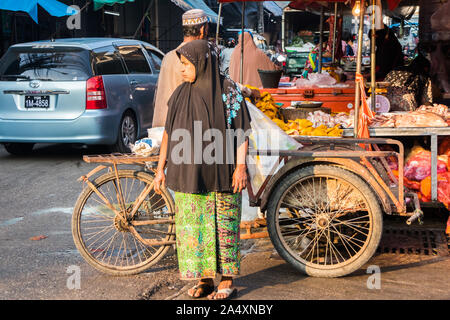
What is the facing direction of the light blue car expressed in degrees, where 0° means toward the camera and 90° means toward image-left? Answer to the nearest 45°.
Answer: approximately 225°

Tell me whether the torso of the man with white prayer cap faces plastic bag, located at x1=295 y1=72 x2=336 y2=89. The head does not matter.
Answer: yes

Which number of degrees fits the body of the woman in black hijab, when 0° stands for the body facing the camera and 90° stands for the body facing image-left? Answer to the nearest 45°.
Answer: approximately 45°

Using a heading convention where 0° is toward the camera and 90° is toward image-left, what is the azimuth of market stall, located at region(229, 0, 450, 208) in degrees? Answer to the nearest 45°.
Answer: approximately 0°

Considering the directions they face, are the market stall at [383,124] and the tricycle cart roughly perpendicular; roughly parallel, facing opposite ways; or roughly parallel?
roughly perpendicular

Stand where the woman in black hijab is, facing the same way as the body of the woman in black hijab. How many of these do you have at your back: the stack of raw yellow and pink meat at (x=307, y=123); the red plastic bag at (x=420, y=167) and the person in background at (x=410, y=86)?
3

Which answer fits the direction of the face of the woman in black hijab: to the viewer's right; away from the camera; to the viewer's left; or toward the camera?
to the viewer's left

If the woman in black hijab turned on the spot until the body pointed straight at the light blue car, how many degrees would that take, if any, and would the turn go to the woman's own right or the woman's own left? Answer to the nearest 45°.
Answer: approximately 135° to the woman's own right

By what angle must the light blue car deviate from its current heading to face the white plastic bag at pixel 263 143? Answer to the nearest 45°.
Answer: approximately 135° to its right

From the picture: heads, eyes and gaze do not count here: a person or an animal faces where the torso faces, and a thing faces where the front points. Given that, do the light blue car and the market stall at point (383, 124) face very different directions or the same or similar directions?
very different directions
